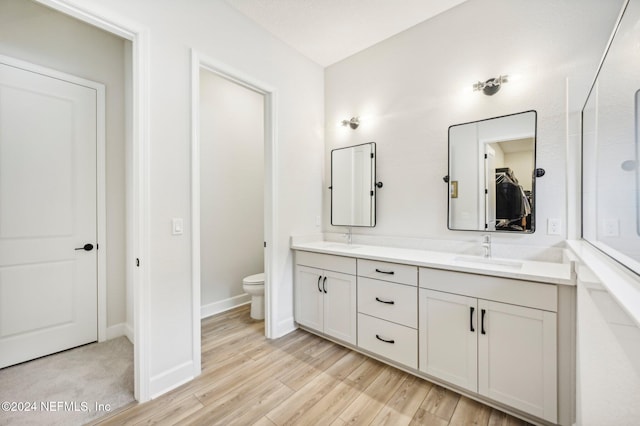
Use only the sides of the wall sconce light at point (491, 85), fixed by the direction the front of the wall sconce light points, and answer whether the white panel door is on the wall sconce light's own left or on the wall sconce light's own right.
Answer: on the wall sconce light's own right

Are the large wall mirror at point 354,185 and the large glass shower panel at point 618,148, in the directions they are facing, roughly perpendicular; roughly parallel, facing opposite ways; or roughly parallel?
roughly perpendicular

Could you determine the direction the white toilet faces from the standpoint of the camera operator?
facing the viewer and to the left of the viewer

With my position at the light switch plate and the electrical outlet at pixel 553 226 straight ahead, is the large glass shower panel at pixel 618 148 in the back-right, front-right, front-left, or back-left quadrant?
front-right

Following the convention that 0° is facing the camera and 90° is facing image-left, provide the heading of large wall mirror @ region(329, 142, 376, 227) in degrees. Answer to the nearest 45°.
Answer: approximately 45°

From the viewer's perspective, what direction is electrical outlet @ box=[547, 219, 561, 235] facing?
toward the camera

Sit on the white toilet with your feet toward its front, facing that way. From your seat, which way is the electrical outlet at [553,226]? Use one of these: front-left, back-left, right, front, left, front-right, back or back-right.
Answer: left

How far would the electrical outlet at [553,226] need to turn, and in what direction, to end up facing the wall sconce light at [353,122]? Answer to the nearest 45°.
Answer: approximately 90° to its right

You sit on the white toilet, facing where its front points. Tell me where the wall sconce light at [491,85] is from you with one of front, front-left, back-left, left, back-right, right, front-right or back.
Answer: left

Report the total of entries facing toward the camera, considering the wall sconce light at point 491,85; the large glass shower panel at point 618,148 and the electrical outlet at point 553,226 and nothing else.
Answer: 2

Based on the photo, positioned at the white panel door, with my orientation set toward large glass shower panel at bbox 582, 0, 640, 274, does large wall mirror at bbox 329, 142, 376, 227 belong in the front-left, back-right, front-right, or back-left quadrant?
front-left

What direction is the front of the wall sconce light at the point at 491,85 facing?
toward the camera

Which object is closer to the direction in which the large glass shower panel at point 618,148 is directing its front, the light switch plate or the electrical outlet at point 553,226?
the light switch plate

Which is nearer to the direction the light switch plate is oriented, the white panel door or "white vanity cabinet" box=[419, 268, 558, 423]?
the white vanity cabinet

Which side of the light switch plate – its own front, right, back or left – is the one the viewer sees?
front
